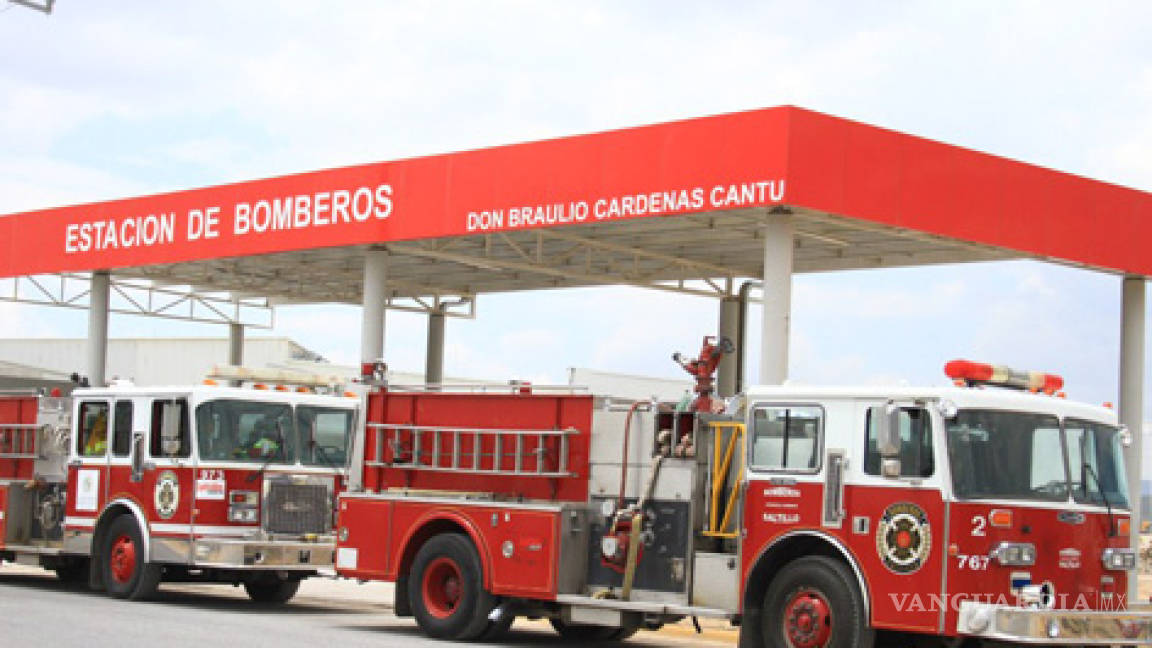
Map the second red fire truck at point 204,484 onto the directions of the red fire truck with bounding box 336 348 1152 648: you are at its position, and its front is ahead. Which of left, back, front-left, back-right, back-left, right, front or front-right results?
back

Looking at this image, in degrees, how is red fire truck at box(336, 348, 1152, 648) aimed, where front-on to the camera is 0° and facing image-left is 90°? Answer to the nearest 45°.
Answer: approximately 315°

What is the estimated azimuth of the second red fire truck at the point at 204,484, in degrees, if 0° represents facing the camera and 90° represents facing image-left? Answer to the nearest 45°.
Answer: approximately 315°

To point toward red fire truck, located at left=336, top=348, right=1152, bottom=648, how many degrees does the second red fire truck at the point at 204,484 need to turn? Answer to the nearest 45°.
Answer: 0° — it already faces it
